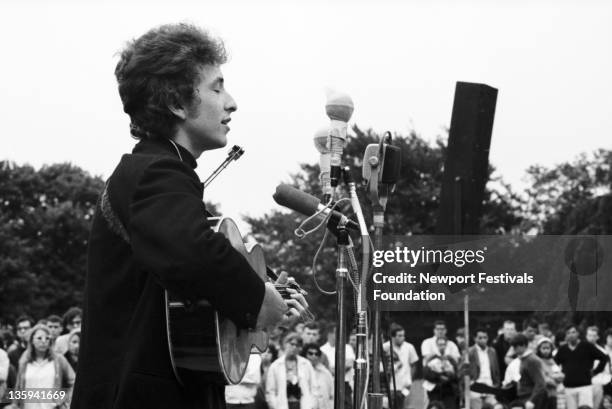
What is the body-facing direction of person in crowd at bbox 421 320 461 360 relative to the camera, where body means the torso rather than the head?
toward the camera

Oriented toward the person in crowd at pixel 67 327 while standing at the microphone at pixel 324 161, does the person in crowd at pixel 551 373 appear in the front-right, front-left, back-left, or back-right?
front-right

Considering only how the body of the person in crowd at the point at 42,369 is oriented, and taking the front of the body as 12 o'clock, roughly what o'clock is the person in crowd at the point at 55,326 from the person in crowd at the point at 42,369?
the person in crowd at the point at 55,326 is roughly at 6 o'clock from the person in crowd at the point at 42,369.

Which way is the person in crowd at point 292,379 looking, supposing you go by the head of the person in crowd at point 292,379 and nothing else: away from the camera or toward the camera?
toward the camera

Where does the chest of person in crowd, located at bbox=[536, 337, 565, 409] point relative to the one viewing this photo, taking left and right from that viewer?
facing the viewer

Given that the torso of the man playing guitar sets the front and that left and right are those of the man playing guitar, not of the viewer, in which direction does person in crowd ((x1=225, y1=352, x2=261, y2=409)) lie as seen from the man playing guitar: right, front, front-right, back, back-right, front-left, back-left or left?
left

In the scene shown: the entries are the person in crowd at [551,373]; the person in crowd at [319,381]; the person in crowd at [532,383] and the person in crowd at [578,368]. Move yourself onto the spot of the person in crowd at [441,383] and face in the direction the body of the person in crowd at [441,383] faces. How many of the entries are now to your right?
1

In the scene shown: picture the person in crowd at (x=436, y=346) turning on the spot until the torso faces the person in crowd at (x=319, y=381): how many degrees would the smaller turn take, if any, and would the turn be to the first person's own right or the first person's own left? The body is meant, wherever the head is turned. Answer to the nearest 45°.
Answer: approximately 45° to the first person's own right

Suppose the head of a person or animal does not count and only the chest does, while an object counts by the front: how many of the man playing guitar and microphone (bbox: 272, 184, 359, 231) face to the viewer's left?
1

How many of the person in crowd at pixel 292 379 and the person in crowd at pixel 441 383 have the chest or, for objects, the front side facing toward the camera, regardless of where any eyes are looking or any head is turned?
2

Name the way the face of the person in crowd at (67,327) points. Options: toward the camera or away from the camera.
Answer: toward the camera

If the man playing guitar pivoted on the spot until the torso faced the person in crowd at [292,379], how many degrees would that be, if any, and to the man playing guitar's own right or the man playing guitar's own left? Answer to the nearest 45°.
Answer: approximately 90° to the man playing guitar's own left

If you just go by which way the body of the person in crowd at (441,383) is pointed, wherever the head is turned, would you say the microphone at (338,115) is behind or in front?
in front

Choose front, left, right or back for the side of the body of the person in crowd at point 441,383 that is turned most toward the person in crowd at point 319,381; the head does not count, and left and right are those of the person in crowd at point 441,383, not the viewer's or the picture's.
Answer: right

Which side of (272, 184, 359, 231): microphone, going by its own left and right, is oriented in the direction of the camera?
left

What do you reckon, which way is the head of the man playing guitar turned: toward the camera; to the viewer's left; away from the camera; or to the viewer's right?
to the viewer's right
